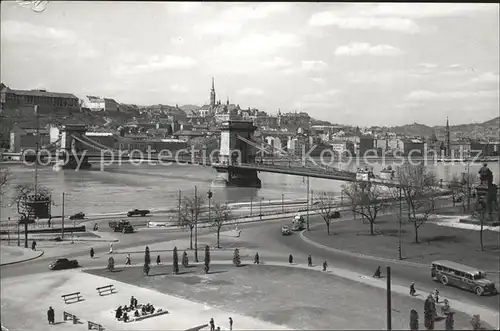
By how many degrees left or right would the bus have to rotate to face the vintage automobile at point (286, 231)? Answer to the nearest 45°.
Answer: approximately 180°

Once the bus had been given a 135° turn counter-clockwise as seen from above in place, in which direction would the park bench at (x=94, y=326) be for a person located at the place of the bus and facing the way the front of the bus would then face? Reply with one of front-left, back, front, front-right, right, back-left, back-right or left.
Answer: back-left

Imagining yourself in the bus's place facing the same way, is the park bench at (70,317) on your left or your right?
on your right

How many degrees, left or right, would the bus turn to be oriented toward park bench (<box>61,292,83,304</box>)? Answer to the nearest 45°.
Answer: approximately 135° to its right

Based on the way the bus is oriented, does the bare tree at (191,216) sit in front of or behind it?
behind

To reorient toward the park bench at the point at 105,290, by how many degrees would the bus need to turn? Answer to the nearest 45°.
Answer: approximately 135° to its right

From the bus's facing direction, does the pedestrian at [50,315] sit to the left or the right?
on its right

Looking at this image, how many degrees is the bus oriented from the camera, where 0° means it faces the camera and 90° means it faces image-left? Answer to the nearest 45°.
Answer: approximately 315°

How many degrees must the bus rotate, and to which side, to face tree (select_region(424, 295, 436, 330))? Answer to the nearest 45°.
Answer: approximately 45° to its right

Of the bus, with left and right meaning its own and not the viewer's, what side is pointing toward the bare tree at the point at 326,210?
back

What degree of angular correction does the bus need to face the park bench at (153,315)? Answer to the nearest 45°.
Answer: approximately 90° to its right

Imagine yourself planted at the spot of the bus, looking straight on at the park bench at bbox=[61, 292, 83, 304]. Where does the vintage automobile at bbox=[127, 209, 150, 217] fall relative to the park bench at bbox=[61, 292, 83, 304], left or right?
right
